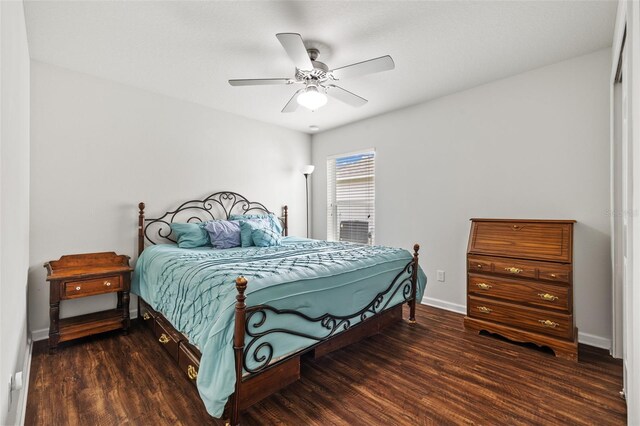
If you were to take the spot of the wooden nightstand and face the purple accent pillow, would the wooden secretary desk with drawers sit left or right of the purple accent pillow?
right

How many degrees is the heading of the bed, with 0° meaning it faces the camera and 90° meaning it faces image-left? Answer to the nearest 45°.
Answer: approximately 315°

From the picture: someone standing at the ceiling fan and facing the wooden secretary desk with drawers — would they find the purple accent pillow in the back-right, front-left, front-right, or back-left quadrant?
back-left

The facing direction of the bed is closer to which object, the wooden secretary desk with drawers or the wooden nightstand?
the wooden secretary desk with drawers

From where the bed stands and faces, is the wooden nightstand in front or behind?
behind

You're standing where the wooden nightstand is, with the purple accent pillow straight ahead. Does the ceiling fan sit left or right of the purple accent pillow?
right

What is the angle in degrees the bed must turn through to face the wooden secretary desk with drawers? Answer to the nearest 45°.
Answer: approximately 45° to its left
